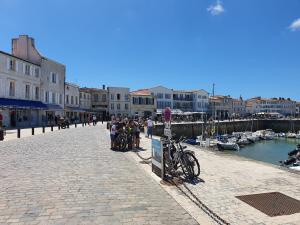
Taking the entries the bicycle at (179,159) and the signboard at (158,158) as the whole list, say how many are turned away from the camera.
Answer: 0

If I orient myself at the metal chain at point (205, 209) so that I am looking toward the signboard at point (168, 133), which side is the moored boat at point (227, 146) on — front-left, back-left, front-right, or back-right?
front-right

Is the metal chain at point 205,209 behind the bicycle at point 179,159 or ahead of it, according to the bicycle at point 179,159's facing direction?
ahead

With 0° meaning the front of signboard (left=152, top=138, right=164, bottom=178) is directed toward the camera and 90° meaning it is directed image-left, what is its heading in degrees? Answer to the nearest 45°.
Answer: approximately 45°

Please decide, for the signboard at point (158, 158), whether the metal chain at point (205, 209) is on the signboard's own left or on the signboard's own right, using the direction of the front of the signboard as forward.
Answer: on the signboard's own left

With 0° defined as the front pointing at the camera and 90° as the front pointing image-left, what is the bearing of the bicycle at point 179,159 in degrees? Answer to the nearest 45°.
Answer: approximately 315°
